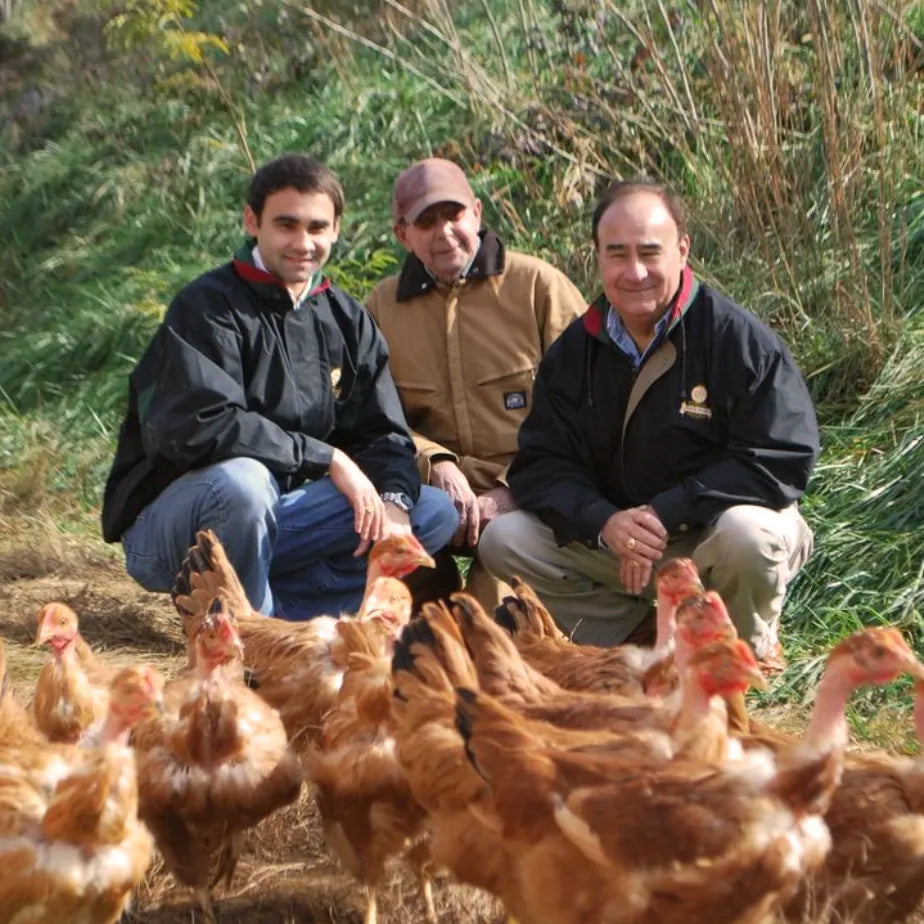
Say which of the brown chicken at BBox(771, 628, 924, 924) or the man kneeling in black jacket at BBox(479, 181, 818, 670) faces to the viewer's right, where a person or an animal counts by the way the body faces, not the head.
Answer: the brown chicken

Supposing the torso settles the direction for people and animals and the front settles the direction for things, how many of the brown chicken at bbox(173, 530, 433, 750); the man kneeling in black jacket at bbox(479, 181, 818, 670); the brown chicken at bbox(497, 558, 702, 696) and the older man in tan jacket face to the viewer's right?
2

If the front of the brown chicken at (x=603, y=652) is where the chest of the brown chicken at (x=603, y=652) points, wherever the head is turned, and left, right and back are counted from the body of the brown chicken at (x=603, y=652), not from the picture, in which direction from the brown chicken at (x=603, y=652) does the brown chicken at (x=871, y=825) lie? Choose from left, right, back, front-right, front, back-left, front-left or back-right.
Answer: front-right

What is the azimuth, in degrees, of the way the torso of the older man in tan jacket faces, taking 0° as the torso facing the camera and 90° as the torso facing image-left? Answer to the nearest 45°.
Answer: approximately 0°

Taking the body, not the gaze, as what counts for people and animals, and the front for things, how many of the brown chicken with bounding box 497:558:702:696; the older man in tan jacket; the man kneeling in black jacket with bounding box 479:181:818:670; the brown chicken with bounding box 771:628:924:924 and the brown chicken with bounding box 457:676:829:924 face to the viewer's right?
3

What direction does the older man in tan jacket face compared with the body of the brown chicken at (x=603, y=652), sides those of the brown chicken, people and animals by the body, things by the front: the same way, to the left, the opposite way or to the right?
to the right

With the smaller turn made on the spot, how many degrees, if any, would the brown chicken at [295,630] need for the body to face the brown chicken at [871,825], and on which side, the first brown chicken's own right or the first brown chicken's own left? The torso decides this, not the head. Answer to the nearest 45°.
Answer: approximately 45° to the first brown chicken's own right

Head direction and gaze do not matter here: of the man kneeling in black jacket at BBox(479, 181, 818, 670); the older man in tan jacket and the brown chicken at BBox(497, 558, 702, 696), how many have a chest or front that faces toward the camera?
2

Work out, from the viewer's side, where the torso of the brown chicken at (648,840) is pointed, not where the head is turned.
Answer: to the viewer's right

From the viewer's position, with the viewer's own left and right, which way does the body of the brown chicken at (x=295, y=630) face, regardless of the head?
facing to the right of the viewer

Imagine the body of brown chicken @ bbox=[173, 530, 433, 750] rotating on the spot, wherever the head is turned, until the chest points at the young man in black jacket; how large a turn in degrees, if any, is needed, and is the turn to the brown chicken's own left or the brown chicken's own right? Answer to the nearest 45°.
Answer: approximately 90° to the brown chicken's own left

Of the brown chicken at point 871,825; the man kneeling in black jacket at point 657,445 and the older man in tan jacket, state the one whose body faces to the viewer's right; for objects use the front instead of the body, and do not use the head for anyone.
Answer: the brown chicken

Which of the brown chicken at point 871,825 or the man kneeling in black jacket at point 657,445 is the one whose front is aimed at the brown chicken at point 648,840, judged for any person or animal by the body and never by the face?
the man kneeling in black jacket

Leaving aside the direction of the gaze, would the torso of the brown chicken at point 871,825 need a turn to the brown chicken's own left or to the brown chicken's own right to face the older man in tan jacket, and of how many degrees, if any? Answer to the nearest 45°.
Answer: approximately 135° to the brown chicken's own left
